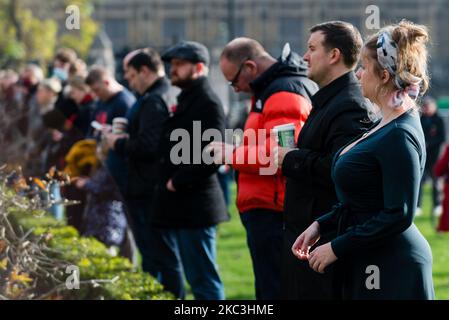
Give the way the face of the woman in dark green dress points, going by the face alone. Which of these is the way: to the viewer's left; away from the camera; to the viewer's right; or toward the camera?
to the viewer's left

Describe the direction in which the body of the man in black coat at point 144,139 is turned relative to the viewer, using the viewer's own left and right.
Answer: facing to the left of the viewer

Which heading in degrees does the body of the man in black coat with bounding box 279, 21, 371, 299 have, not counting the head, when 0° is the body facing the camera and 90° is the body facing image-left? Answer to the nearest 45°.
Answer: approximately 90°

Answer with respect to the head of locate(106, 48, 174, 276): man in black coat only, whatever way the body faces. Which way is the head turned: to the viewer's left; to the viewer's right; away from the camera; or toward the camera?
to the viewer's left

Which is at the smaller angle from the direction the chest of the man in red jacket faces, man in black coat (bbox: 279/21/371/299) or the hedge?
the hedge

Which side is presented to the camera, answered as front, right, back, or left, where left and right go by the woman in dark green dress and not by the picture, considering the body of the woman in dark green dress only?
left

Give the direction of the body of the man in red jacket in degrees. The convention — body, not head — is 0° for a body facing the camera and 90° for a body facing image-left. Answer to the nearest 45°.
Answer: approximately 90°
